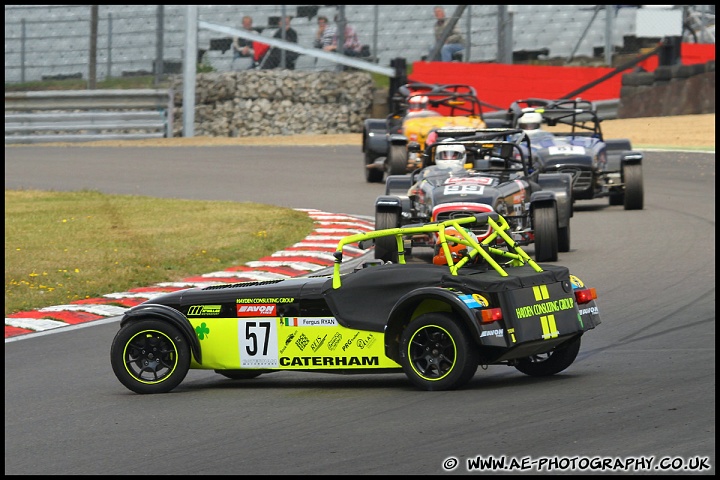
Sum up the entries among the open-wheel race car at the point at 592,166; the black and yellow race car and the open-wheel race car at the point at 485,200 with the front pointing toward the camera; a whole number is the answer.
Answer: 2

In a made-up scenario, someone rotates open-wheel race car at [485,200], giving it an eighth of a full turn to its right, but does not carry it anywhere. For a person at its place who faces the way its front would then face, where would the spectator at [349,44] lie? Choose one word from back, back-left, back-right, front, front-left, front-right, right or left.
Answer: back-right

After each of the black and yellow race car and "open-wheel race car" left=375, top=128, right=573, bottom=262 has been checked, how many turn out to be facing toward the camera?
1

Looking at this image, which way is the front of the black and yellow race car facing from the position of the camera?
facing away from the viewer and to the left of the viewer

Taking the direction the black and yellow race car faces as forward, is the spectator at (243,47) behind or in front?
in front

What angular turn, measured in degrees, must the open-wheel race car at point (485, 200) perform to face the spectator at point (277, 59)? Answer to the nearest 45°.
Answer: approximately 180°

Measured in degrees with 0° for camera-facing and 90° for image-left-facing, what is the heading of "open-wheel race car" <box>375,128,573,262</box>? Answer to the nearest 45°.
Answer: approximately 0°

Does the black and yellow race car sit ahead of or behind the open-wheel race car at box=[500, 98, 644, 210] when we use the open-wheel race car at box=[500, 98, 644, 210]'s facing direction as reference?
ahead

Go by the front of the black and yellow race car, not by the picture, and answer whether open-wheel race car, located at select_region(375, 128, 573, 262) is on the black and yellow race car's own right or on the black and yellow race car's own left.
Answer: on the black and yellow race car's own right

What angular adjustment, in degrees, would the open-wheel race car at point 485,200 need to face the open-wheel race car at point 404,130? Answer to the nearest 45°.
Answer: approximately 180°
